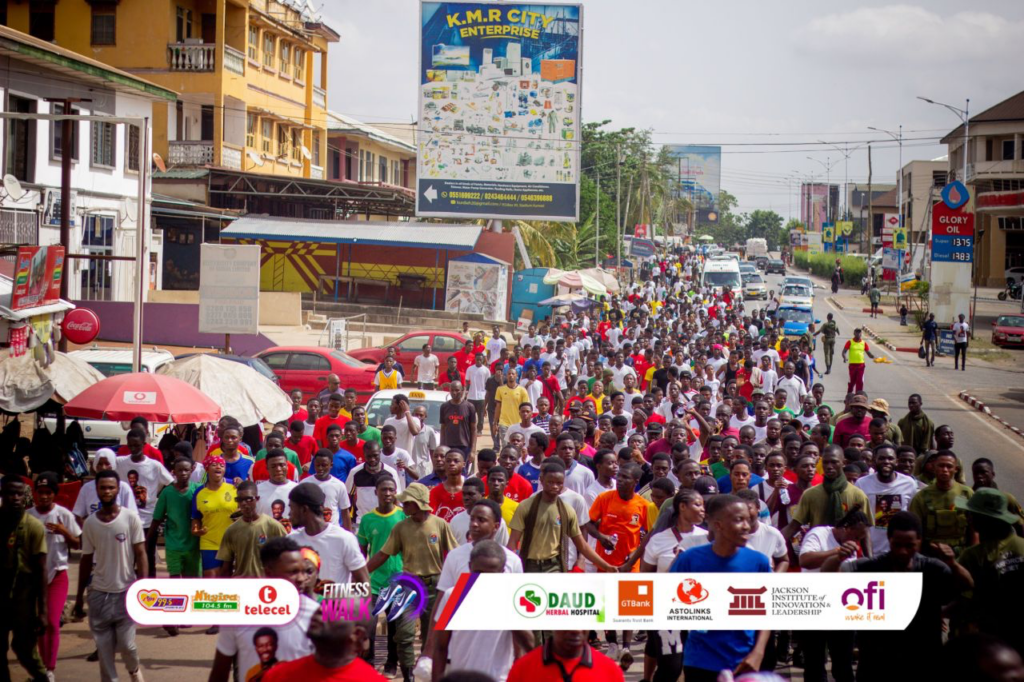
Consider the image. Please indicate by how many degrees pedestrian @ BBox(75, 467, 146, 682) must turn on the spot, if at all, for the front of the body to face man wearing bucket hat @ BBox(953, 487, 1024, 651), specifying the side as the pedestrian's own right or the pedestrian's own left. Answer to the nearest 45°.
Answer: approximately 45° to the pedestrian's own left

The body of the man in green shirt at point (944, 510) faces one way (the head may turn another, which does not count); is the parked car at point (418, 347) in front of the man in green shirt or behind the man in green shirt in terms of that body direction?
behind

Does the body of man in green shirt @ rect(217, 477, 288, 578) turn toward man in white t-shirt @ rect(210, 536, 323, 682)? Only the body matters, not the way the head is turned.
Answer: yes

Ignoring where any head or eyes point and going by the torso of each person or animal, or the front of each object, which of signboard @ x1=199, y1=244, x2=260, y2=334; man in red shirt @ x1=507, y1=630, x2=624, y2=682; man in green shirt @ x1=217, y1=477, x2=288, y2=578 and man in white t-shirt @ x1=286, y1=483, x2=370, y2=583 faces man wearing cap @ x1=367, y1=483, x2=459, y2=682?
the signboard

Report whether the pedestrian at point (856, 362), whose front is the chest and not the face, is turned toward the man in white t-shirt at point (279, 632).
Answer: yes
